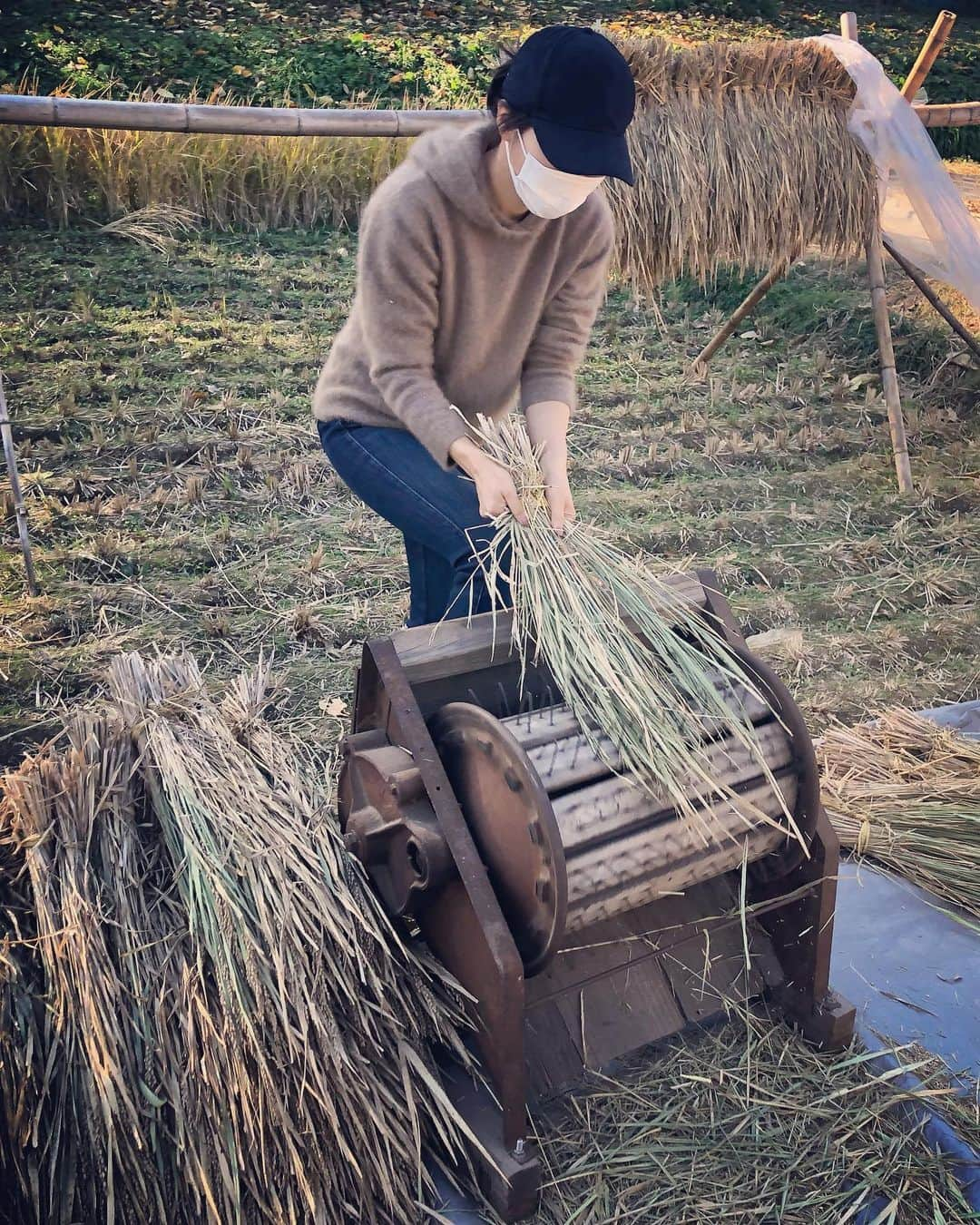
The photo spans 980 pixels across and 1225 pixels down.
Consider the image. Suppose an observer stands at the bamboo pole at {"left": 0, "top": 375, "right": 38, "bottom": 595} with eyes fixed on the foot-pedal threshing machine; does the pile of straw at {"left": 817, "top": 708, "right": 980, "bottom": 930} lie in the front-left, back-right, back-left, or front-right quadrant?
front-left

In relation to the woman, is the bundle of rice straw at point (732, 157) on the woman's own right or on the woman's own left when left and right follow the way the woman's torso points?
on the woman's own left

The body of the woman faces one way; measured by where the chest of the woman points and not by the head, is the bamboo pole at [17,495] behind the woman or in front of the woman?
behind

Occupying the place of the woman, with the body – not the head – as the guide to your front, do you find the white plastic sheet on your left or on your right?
on your left

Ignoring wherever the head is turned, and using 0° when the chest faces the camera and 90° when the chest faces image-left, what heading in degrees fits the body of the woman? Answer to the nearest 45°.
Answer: approximately 315°

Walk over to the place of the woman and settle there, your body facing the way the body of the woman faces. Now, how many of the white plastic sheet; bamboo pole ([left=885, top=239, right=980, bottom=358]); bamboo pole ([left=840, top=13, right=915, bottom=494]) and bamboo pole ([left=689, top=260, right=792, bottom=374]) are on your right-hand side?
0

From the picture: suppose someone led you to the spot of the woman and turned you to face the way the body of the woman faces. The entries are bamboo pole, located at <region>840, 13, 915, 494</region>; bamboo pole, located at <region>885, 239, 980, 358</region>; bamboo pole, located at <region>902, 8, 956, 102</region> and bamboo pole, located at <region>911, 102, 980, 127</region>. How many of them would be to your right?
0

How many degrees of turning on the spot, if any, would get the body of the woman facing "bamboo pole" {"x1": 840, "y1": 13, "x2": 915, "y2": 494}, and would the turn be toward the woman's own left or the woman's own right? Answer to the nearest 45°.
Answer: approximately 90° to the woman's own left

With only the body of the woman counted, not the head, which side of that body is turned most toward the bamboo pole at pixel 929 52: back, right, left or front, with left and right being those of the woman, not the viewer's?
left

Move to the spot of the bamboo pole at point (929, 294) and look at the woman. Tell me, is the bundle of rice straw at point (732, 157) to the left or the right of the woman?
right

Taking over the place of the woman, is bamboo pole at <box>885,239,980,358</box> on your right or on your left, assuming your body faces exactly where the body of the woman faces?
on your left

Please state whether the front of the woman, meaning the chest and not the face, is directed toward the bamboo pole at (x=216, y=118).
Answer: no

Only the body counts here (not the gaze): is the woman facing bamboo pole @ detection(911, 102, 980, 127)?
no
